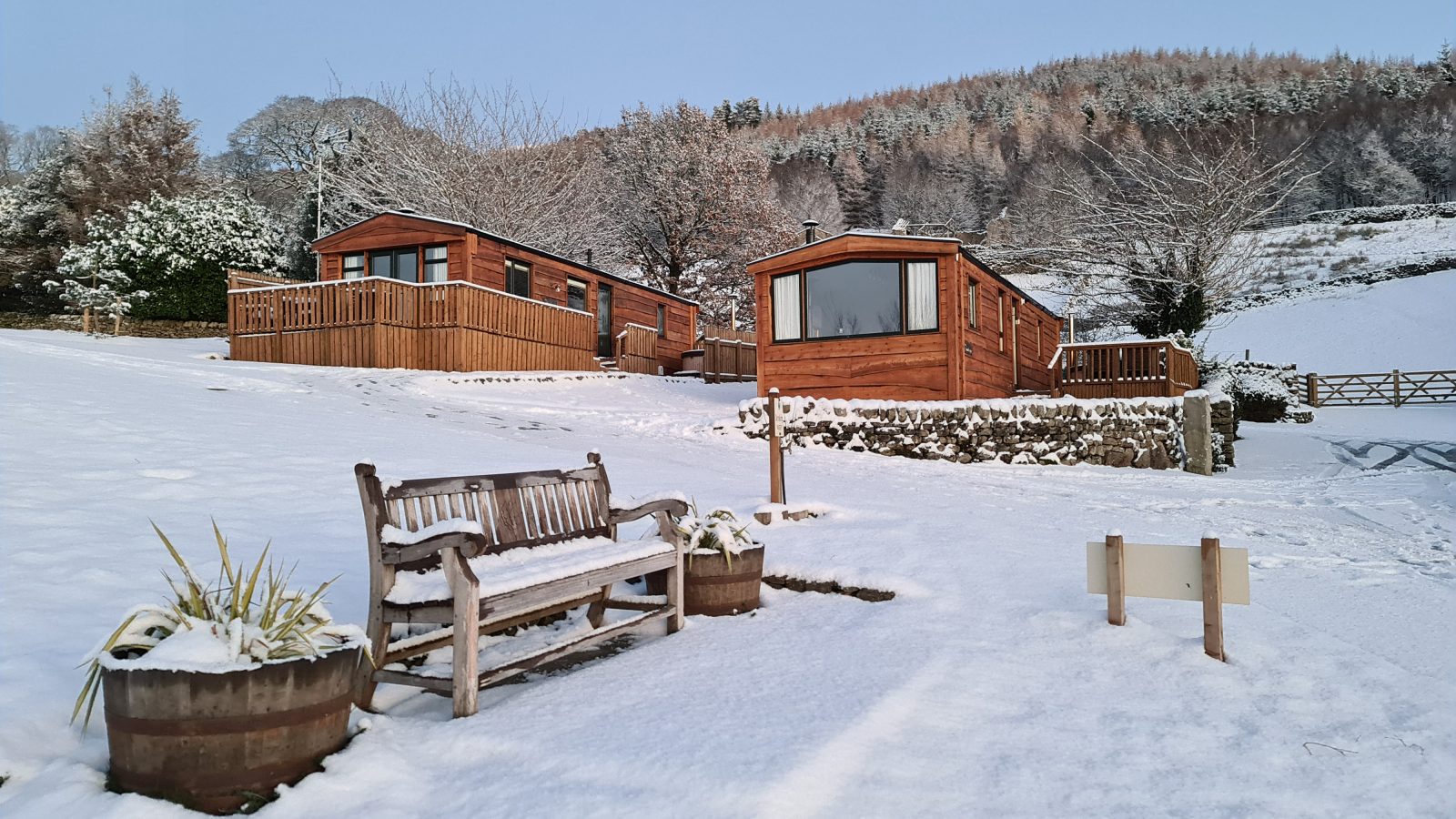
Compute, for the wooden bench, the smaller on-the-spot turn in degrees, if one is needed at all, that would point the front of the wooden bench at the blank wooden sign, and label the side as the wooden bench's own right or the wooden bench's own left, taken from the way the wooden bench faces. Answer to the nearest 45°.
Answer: approximately 45° to the wooden bench's own left

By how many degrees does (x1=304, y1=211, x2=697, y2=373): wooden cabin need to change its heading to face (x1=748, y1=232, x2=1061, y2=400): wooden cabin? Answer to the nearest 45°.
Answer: approximately 90° to its left

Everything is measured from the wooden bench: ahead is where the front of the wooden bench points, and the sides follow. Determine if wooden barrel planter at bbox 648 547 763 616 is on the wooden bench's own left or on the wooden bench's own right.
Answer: on the wooden bench's own left

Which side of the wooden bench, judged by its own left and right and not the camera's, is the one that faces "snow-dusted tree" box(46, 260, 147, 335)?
back

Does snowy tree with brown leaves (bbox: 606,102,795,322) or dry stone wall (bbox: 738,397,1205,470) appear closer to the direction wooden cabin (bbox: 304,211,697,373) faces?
the dry stone wall

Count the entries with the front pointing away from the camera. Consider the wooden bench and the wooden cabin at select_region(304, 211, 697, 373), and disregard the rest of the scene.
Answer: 0

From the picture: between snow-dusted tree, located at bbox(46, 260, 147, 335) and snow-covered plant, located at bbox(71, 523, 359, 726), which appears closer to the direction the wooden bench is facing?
the snow-covered plant

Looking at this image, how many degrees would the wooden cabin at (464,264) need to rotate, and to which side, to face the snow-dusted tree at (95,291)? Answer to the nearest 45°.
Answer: approximately 90° to its right

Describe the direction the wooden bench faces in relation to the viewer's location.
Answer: facing the viewer and to the right of the viewer

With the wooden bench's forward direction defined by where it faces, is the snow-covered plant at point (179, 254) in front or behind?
behind

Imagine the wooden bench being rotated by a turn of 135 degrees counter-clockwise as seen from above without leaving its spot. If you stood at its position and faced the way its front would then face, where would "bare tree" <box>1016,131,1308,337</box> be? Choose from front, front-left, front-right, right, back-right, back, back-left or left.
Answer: front-right

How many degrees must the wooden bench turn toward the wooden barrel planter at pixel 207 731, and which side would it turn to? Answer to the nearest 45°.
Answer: approximately 90° to its right

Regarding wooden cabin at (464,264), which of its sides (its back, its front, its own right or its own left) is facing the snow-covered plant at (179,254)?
right

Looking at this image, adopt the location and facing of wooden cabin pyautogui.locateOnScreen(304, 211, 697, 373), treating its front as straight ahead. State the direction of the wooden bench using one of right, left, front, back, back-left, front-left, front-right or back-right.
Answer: front-left

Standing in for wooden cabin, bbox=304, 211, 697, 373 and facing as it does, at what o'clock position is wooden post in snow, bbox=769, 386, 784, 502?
The wooden post in snow is roughly at 10 o'clock from the wooden cabin.

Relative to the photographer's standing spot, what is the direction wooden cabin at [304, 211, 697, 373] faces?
facing the viewer and to the left of the viewer
